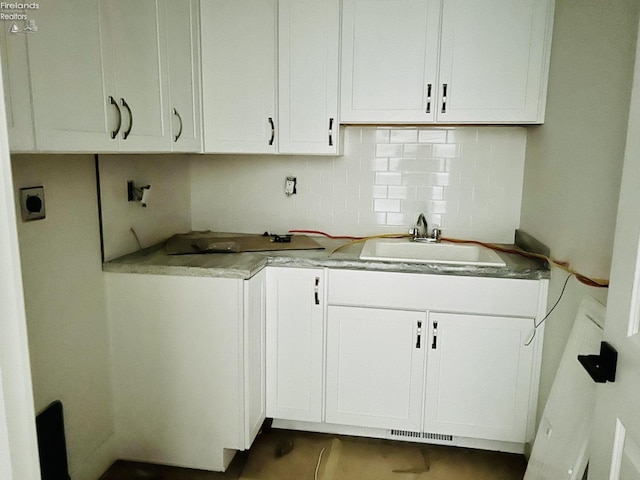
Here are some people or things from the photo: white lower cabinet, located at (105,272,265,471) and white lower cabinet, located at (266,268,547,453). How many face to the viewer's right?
1

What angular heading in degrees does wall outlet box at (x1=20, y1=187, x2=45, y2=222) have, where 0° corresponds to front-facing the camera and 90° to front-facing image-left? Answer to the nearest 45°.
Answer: approximately 315°

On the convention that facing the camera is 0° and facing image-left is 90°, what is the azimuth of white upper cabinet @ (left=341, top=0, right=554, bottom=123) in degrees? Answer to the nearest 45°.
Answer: approximately 0°

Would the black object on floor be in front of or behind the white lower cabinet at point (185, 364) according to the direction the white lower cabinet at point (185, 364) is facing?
behind

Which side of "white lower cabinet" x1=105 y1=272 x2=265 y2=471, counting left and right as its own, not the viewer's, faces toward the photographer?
right
